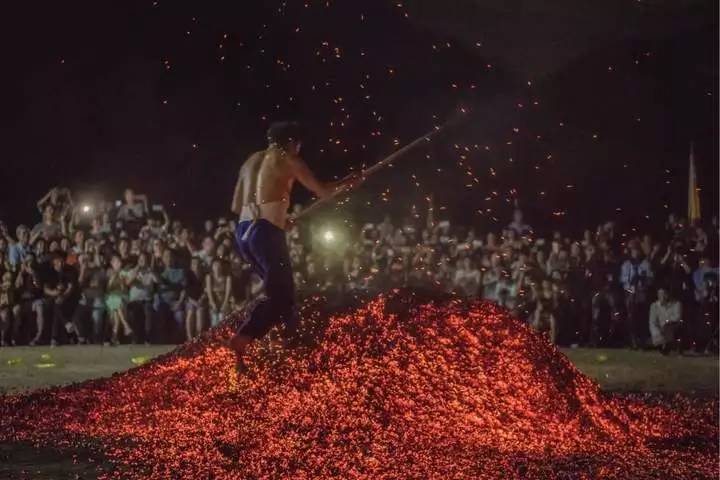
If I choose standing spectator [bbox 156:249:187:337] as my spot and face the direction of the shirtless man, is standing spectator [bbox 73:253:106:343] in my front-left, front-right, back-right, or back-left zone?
back-right

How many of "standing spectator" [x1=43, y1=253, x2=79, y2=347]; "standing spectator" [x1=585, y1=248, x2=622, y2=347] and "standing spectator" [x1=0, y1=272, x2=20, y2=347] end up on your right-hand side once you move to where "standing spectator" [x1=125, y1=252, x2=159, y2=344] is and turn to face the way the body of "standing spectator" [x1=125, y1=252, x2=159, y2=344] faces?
2

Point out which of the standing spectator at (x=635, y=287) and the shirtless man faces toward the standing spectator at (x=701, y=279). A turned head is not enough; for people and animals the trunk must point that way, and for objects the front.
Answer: the shirtless man

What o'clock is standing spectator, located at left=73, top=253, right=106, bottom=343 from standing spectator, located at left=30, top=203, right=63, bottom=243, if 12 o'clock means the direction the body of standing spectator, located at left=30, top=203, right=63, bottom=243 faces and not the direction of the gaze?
standing spectator, located at left=73, top=253, right=106, bottom=343 is roughly at 11 o'clock from standing spectator, located at left=30, top=203, right=63, bottom=243.

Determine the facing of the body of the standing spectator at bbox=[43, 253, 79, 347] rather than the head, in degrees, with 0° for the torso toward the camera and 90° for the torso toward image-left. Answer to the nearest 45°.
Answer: approximately 0°

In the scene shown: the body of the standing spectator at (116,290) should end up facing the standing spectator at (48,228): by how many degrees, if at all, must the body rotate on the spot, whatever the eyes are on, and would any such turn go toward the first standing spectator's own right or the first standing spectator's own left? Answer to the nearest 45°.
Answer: approximately 135° to the first standing spectator's own right

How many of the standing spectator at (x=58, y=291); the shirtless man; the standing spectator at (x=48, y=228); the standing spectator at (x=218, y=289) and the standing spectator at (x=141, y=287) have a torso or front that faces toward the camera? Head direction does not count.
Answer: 4

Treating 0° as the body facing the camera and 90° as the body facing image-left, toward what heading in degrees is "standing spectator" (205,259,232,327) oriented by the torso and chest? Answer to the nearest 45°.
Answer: approximately 0°
